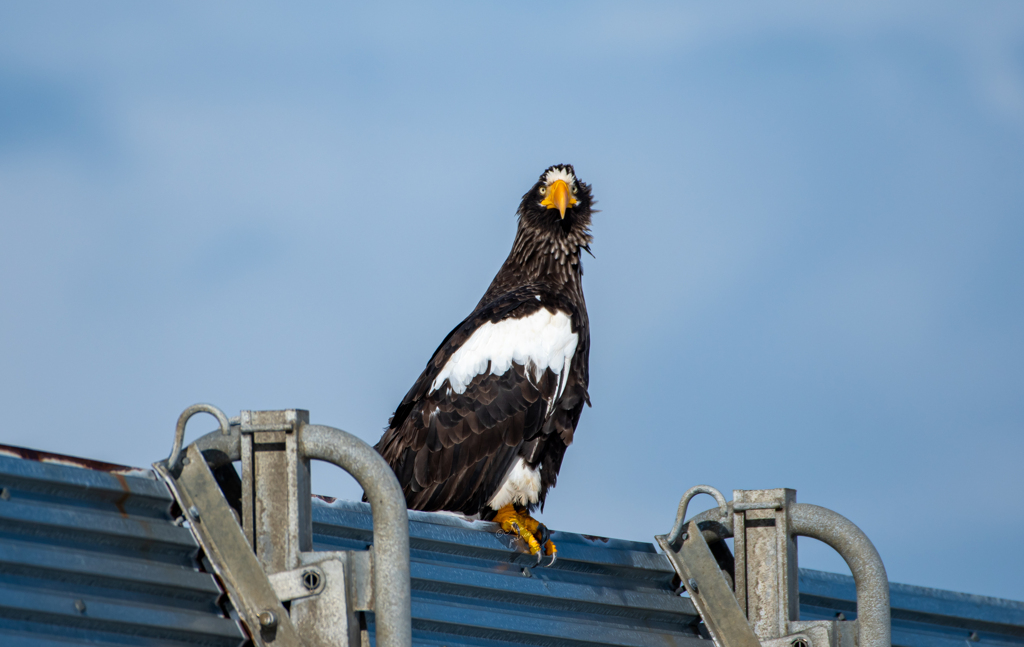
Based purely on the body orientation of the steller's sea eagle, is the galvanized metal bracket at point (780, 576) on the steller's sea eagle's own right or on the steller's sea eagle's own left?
on the steller's sea eagle's own right

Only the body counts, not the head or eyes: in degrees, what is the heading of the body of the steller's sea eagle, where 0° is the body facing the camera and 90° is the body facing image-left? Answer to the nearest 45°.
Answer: approximately 270°

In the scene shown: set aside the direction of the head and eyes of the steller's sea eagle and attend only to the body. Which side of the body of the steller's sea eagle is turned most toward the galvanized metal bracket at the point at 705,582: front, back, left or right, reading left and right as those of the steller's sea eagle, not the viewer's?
front
